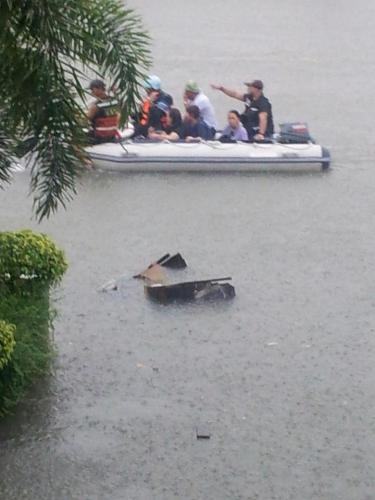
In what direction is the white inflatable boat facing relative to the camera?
to the viewer's left

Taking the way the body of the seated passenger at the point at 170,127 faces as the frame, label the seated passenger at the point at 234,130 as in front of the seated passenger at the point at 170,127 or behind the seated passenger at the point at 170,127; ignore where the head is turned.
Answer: behind

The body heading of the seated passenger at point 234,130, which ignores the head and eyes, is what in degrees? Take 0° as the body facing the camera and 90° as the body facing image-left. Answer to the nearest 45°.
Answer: approximately 45°
